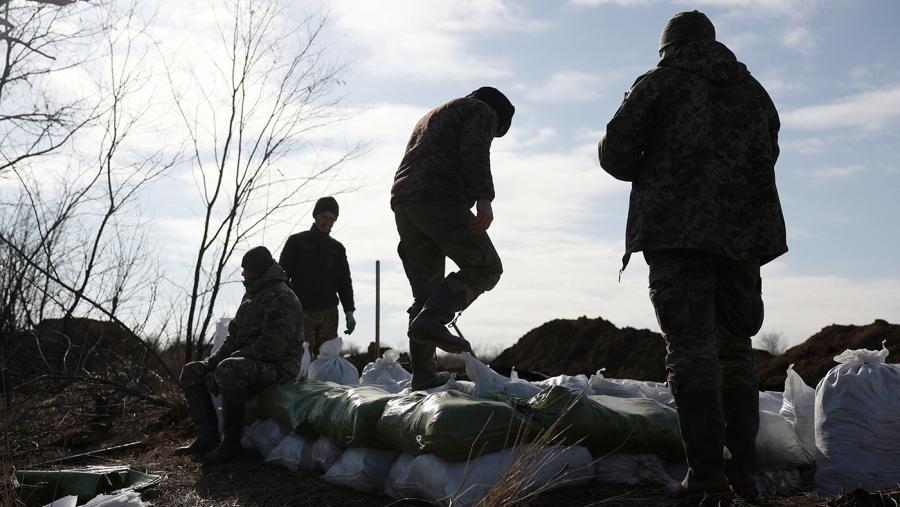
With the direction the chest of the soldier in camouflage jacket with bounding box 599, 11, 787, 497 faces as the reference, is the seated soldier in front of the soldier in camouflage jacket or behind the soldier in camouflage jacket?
in front

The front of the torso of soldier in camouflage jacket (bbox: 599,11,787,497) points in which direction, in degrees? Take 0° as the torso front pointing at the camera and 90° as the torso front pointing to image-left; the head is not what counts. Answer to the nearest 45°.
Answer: approximately 135°

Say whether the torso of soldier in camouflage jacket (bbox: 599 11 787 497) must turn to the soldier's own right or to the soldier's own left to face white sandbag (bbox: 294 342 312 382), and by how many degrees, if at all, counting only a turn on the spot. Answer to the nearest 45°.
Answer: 0° — they already face it

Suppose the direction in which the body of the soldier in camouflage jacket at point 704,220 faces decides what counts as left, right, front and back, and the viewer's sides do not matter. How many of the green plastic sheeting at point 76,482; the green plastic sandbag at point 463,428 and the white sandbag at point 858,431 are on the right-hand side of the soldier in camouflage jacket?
1

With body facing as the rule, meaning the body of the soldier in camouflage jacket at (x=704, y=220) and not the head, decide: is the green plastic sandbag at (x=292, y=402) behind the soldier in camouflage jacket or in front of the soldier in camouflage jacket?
in front
